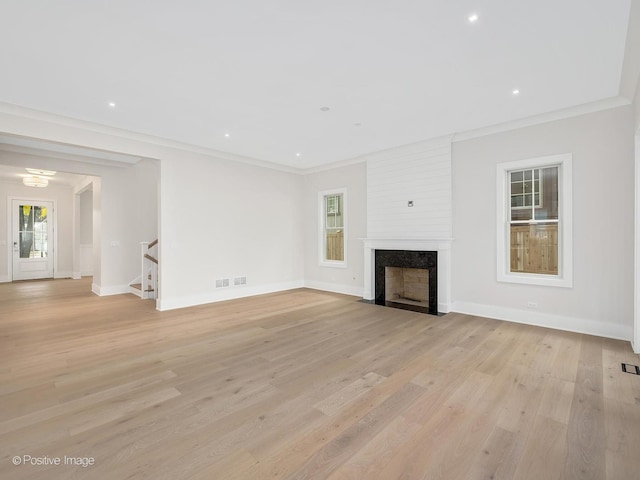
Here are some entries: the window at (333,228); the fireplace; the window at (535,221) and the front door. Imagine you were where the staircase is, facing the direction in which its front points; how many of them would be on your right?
1

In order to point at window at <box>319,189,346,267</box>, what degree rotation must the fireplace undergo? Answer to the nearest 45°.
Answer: approximately 90° to its right

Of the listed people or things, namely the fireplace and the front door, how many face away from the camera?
0

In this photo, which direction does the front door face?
toward the camera

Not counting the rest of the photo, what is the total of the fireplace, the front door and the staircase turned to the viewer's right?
0

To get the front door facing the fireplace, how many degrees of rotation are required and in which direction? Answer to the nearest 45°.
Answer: approximately 45° to its left

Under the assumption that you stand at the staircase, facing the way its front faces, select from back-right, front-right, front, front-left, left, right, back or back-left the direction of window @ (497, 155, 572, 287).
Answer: left

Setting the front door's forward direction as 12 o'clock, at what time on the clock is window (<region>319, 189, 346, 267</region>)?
The window is roughly at 11 o'clock from the front door.

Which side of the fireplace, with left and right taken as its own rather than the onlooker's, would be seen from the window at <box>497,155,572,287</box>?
left

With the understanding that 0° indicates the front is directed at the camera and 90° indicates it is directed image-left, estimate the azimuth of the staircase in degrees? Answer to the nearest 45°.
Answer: approximately 45°

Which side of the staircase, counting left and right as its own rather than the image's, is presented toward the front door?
right

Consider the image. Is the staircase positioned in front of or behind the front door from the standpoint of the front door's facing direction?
in front

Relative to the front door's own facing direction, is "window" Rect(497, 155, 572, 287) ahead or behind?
ahead

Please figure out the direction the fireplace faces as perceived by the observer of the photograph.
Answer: facing the viewer and to the left of the viewer

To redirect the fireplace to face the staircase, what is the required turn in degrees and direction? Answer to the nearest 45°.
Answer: approximately 45° to its right

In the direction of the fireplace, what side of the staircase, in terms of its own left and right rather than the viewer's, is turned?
left
